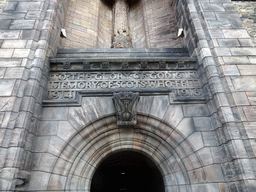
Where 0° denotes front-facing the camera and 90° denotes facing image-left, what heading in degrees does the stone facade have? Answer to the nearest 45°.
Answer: approximately 0°
